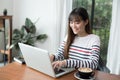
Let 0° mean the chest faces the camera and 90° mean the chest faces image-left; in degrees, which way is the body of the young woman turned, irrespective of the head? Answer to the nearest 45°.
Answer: approximately 45°

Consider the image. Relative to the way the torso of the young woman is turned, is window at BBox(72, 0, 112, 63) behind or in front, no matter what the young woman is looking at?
behind

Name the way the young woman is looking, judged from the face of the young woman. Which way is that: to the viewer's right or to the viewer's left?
to the viewer's left

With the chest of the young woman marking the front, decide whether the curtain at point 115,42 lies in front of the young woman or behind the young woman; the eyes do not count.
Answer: behind

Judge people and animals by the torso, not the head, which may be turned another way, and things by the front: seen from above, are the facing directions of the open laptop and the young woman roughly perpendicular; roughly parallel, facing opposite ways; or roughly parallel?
roughly parallel, facing opposite ways

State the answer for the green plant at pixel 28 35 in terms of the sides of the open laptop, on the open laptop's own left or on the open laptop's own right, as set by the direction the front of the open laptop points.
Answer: on the open laptop's own left

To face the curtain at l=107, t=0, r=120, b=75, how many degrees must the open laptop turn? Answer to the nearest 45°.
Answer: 0° — it already faces it

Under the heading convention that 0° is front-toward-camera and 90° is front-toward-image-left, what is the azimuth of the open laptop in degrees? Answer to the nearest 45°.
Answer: approximately 225°
